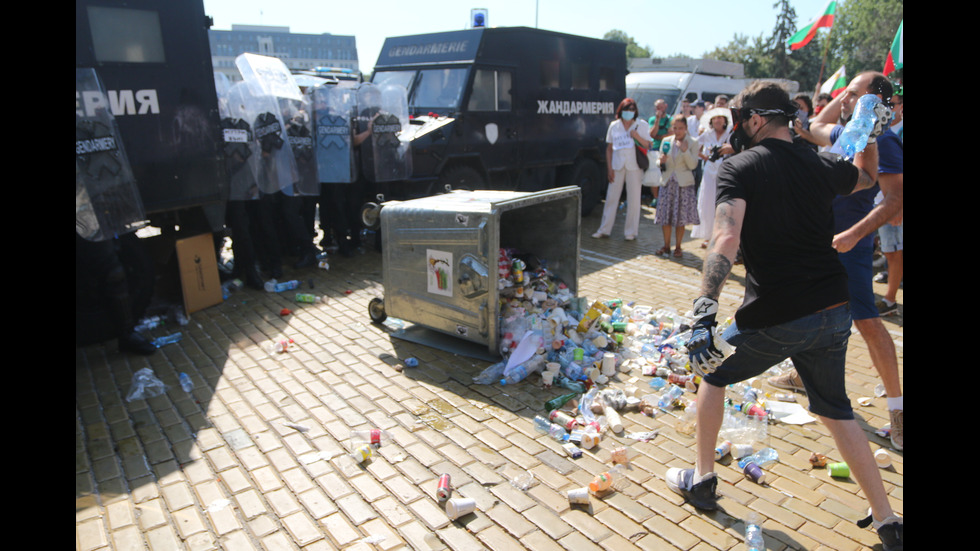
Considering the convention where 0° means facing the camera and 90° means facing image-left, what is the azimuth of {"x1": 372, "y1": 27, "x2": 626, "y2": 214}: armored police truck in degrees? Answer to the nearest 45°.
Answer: approximately 45°

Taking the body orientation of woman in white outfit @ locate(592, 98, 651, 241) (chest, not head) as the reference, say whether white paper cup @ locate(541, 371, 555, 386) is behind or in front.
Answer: in front

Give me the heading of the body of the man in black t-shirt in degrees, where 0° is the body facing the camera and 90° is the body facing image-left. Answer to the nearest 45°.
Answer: approximately 135°

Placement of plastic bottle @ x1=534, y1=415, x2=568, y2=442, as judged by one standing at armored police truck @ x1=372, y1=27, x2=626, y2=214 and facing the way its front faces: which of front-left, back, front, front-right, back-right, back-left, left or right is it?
front-left

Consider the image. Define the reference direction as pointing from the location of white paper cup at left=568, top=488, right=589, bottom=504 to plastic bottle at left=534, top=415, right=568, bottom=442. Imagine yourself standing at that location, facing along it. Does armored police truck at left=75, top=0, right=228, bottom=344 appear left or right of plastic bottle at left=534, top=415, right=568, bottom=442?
left

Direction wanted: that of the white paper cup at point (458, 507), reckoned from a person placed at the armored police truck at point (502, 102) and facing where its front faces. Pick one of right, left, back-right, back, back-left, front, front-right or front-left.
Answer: front-left

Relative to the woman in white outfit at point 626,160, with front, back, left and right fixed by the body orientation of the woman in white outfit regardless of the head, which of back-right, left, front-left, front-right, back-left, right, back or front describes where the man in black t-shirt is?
front

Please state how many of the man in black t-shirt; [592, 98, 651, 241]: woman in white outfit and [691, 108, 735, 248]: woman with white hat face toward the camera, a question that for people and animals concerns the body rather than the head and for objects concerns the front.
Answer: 2

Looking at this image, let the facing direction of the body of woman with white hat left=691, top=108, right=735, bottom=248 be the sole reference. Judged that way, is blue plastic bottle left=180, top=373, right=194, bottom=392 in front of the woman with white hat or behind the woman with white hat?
in front

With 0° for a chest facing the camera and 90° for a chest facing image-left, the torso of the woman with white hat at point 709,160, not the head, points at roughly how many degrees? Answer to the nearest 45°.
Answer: approximately 0°

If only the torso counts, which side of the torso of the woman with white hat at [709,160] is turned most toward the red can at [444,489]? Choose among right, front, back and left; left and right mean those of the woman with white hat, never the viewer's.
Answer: front
